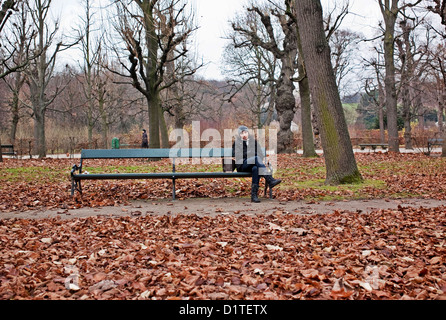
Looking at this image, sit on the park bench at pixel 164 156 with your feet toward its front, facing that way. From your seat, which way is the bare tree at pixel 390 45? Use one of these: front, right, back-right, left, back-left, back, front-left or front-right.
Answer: back-left

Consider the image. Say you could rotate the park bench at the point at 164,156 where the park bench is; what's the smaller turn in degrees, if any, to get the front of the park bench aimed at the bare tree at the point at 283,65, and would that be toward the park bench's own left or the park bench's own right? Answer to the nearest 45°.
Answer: approximately 135° to the park bench's own left

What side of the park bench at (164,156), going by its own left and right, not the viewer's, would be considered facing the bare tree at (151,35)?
back

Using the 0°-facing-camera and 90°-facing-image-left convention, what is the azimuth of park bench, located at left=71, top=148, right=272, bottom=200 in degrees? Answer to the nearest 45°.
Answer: approximately 0°
